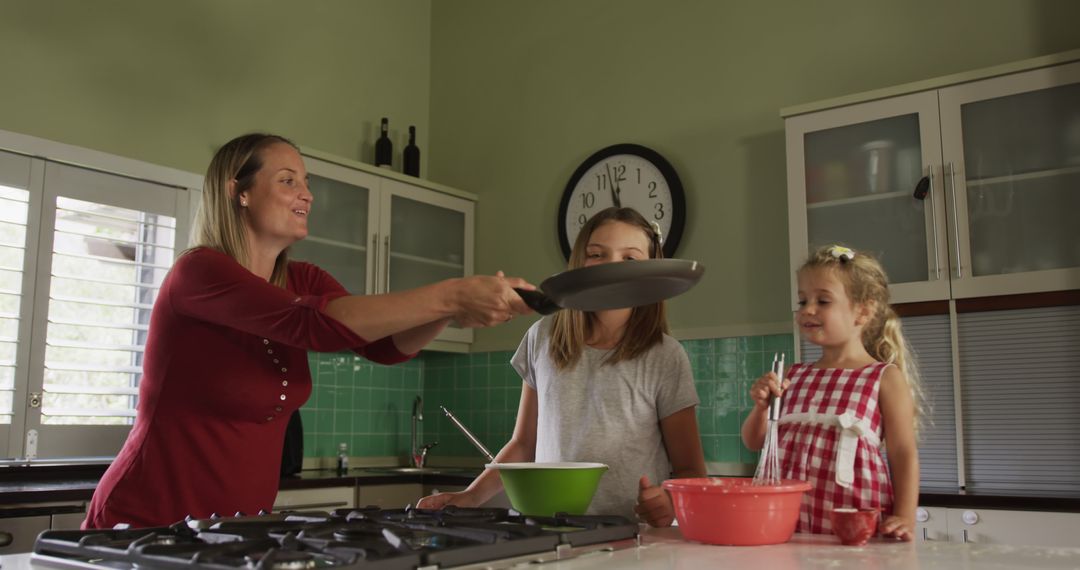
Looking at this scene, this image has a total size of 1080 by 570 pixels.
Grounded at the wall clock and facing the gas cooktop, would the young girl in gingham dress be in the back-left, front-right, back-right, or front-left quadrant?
front-left

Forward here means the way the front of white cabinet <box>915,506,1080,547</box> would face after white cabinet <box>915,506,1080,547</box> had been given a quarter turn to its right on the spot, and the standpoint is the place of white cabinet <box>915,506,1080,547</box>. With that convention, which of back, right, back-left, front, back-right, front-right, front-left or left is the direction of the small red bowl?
left

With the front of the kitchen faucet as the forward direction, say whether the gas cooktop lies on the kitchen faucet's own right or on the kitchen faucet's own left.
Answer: on the kitchen faucet's own right

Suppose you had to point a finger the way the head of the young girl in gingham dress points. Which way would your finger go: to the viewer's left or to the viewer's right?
to the viewer's left

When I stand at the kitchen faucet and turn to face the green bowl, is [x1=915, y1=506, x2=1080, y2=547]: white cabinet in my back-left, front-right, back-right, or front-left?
front-left

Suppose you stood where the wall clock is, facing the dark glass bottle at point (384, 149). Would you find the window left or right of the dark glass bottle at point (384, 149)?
left

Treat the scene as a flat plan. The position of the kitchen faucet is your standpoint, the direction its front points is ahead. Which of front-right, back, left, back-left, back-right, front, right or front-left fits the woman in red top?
front-right

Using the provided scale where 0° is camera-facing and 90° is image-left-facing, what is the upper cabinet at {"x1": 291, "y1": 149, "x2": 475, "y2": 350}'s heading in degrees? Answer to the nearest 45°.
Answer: approximately 315°

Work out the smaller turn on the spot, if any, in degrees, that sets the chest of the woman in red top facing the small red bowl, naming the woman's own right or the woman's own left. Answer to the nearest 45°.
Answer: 0° — they already face it

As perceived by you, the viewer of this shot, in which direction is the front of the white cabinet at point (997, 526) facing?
facing the viewer

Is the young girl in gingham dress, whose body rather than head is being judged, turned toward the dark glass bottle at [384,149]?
no

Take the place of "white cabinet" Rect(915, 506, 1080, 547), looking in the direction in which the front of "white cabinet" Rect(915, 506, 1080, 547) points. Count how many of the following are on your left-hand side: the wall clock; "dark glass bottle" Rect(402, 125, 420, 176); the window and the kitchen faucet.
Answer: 0

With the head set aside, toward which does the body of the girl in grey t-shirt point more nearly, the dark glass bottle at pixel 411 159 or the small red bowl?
the small red bowl

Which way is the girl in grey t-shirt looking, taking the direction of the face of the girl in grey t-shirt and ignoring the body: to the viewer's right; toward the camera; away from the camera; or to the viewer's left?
toward the camera

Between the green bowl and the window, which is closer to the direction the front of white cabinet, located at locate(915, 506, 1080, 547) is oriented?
the green bowl

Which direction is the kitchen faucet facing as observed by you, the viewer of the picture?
facing the viewer and to the right of the viewer

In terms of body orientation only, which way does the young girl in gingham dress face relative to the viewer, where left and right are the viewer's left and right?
facing the viewer and to the left of the viewer
